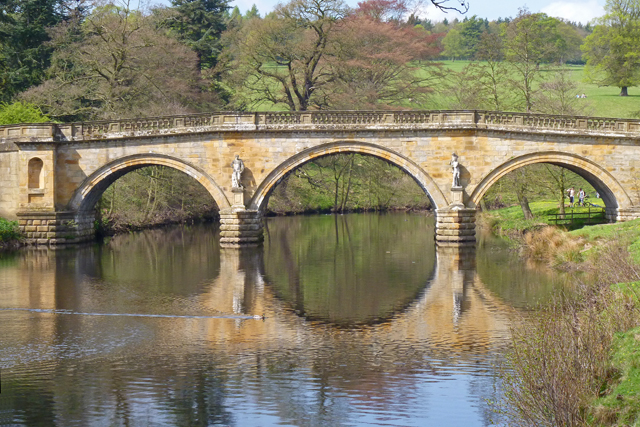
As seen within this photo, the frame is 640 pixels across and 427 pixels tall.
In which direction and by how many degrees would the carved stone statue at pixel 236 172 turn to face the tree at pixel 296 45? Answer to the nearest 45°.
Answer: approximately 180°

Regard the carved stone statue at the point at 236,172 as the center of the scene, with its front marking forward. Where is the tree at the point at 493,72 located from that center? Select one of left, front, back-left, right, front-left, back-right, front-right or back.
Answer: back-left

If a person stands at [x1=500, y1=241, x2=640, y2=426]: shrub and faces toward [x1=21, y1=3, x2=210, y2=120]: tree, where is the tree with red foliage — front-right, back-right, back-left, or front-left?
front-right

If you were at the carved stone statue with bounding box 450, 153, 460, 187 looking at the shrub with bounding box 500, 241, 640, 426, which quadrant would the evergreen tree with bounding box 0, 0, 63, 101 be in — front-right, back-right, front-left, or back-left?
back-right

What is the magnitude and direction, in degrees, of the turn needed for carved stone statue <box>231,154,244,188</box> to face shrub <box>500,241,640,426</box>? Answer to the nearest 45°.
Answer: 0° — it already faces it

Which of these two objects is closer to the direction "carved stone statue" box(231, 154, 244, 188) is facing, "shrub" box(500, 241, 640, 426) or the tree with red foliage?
the shrub

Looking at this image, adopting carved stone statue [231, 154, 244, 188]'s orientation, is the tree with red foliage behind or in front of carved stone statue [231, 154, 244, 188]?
behind

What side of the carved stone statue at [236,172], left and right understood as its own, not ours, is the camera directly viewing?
front

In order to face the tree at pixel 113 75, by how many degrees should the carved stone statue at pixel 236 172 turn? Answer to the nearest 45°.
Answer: approximately 135° to its right

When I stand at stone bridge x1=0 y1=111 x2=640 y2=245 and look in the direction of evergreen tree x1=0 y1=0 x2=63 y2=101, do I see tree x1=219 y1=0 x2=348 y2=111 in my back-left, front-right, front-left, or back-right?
front-right

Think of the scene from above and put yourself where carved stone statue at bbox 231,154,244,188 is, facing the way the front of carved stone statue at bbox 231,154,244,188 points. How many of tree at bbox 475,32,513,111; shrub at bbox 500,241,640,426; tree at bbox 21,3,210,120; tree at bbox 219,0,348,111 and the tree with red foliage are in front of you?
1

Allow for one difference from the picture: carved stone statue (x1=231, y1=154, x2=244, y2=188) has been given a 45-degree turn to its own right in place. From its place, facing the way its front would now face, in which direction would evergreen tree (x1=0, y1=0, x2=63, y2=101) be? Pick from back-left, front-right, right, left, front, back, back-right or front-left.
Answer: right

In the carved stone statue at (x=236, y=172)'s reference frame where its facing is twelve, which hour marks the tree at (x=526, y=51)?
The tree is roughly at 8 o'clock from the carved stone statue.

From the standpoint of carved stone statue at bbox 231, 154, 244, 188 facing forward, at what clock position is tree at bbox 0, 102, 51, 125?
The tree is roughly at 4 o'clock from the carved stone statue.
